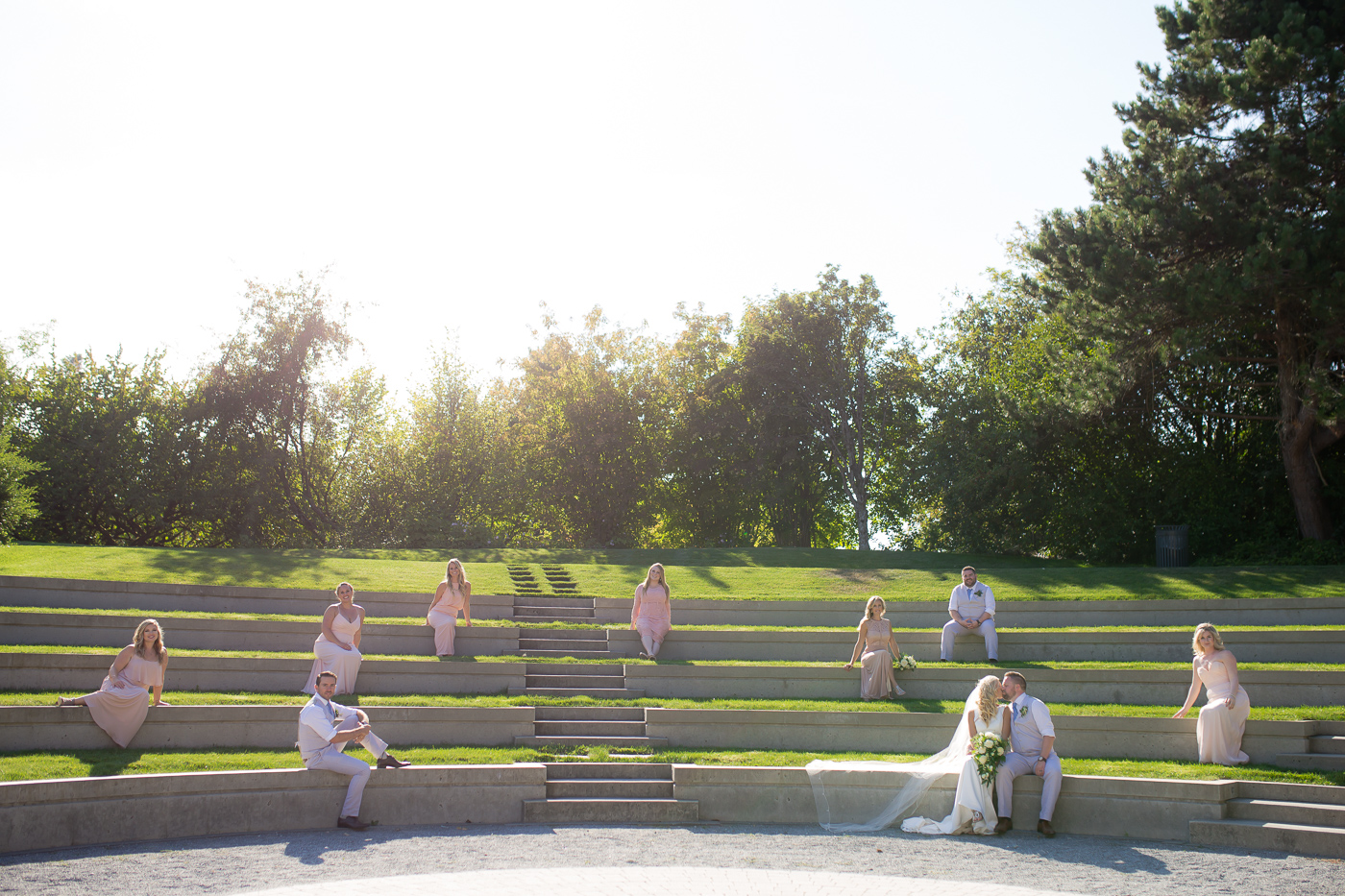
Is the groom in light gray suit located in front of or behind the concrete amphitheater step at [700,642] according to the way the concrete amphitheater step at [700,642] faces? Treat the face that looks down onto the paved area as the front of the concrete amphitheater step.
in front

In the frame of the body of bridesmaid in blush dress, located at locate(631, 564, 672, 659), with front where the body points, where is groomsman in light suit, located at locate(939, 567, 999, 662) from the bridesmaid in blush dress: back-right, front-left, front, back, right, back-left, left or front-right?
left

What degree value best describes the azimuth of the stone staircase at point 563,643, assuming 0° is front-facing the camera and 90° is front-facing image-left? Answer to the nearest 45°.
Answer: approximately 0°

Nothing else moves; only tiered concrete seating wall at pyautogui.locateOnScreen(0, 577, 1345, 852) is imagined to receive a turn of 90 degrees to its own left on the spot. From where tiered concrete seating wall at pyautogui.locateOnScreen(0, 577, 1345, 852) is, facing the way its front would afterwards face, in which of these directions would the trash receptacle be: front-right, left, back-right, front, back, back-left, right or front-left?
front-left

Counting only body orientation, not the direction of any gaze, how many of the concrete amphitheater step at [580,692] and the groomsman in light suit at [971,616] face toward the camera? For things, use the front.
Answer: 2

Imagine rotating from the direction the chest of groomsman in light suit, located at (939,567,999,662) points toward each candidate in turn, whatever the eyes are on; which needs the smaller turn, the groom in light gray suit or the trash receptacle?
the groom in light gray suit

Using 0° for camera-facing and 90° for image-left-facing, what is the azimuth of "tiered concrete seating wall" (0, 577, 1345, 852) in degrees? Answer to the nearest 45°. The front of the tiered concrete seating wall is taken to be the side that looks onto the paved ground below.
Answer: approximately 0°
